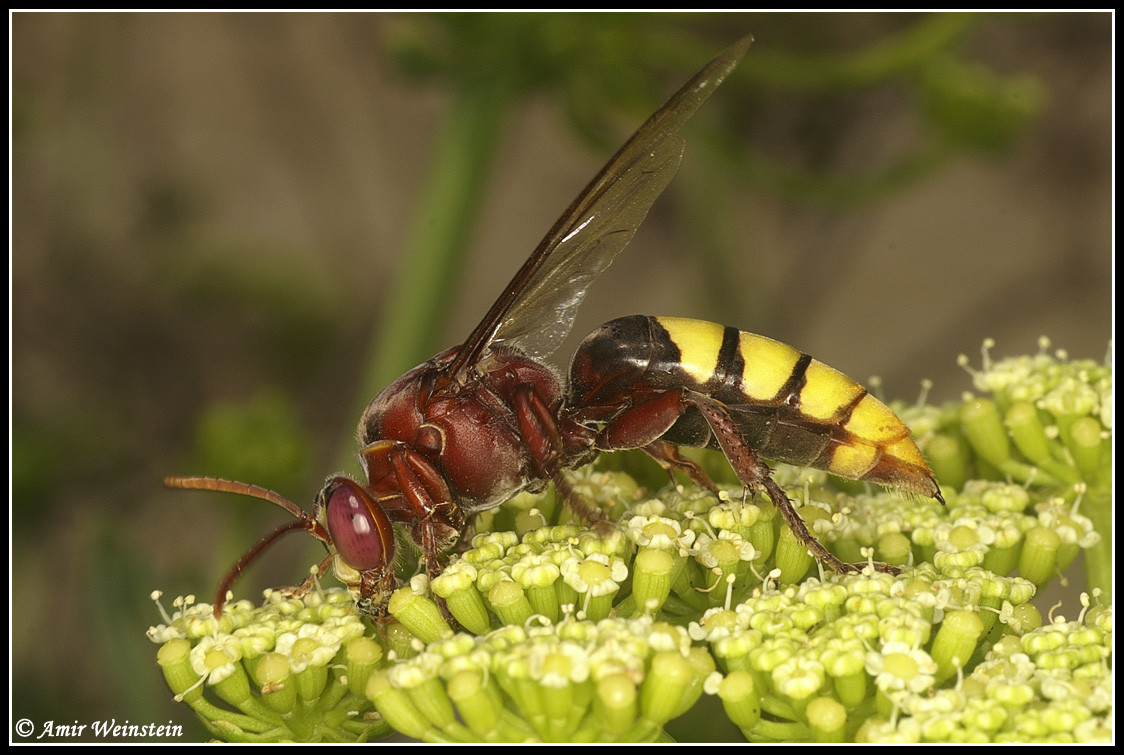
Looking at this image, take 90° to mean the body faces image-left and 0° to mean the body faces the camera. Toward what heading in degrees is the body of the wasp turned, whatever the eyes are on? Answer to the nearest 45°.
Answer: approximately 90°
